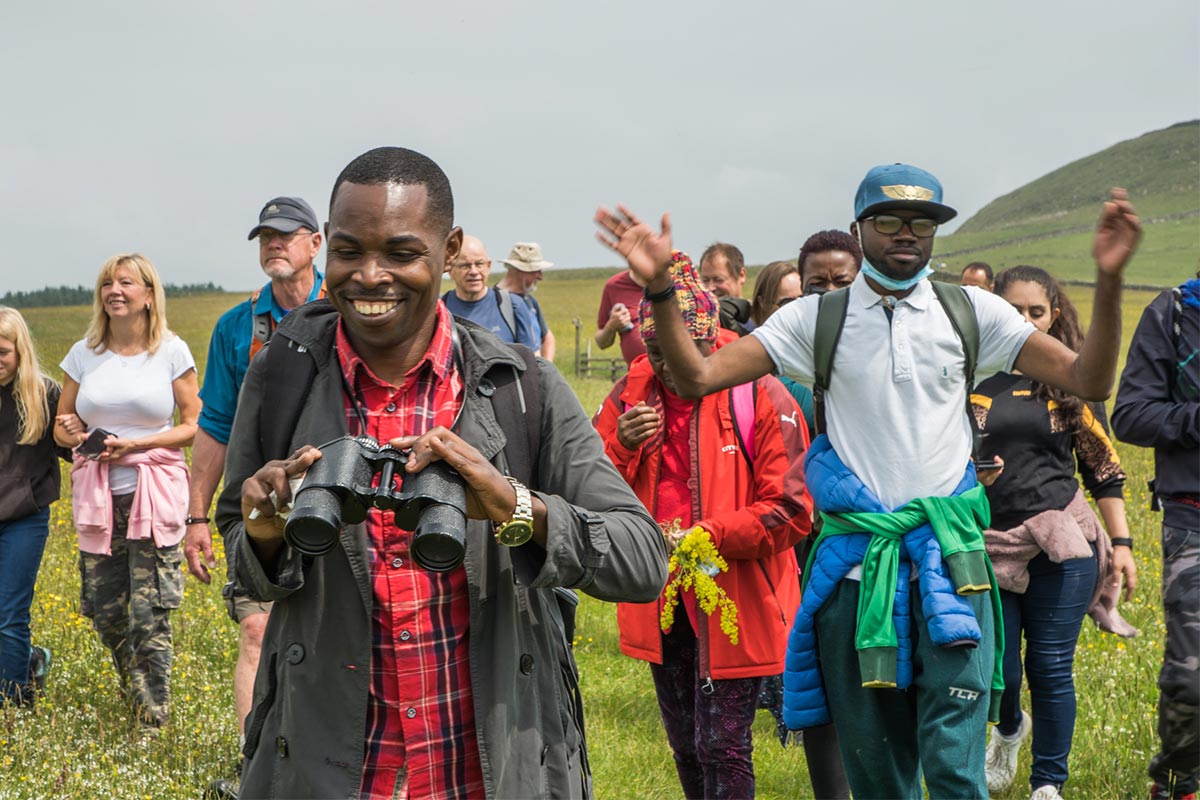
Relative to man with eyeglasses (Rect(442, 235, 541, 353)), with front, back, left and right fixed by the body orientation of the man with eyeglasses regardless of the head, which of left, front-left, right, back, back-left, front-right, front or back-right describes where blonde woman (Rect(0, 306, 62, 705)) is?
front-right

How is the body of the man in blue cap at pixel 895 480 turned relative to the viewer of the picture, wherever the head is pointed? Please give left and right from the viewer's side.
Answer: facing the viewer

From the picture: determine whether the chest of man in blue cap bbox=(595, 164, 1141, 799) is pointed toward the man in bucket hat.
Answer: no

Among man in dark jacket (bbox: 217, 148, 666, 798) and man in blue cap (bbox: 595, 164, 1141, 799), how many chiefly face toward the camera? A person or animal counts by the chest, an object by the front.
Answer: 2

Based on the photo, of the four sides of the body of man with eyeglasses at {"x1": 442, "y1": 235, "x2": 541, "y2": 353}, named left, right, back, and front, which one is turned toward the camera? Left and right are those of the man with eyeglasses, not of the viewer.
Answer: front

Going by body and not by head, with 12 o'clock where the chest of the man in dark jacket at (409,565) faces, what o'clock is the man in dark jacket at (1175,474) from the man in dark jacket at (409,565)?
the man in dark jacket at (1175,474) is roughly at 8 o'clock from the man in dark jacket at (409,565).

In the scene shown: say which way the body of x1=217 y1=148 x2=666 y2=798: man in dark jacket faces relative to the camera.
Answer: toward the camera

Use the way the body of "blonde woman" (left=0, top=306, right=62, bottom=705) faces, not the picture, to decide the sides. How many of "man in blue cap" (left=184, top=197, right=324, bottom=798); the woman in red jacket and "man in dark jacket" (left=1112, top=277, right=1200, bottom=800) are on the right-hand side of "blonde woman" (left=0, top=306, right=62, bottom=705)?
0

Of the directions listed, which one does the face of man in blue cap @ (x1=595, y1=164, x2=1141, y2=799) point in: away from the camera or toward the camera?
toward the camera

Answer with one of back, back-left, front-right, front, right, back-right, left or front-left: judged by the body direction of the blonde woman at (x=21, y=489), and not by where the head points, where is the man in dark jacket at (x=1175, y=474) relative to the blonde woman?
left

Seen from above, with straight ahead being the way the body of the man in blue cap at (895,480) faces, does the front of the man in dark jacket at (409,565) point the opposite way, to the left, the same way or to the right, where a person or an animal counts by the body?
the same way

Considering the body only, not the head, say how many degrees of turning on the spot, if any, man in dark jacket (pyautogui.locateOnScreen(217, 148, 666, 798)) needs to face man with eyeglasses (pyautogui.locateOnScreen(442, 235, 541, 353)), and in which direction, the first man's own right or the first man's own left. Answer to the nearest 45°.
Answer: approximately 180°

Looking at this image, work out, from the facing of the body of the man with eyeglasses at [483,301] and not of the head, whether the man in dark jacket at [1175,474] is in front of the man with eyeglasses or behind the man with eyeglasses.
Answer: in front

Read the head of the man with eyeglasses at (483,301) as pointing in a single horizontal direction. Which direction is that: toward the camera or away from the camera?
toward the camera

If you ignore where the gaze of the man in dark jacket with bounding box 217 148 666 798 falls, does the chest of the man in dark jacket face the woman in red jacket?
no

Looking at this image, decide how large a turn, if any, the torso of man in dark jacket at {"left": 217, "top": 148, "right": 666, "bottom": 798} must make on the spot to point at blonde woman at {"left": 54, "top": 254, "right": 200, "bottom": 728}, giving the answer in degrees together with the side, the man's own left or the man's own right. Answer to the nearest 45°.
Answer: approximately 180°

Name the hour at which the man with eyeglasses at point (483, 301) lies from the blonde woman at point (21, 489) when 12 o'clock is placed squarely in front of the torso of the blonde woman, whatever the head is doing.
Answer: The man with eyeglasses is roughly at 7 o'clock from the blonde woman.

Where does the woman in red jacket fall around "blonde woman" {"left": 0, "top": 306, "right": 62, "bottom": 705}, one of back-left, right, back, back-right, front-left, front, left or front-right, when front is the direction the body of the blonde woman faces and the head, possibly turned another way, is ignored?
left

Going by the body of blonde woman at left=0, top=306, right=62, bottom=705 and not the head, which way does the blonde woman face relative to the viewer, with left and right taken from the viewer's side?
facing the viewer and to the left of the viewer

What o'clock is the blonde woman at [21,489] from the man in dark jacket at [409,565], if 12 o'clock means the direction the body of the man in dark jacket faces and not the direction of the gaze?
The blonde woman is roughly at 5 o'clock from the man in dark jacket.

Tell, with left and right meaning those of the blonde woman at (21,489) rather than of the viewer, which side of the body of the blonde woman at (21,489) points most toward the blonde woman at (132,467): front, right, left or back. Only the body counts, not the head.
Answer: left

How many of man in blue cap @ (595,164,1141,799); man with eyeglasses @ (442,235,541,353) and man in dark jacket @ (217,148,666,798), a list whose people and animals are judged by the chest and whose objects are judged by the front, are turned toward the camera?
3
